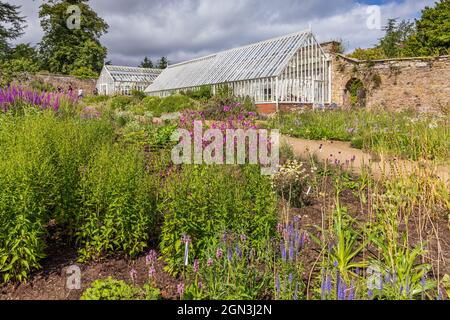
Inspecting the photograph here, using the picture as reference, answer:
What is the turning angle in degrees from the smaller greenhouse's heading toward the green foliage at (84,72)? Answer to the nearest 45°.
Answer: approximately 90° to its right

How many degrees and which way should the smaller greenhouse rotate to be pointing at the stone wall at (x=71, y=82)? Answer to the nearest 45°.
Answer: approximately 45° to its right

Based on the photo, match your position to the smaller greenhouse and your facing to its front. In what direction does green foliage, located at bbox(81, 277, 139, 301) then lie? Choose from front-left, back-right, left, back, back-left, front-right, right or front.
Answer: front-left

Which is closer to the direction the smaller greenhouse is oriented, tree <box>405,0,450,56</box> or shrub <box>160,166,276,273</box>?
the shrub

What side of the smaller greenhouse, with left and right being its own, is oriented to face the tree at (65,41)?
right

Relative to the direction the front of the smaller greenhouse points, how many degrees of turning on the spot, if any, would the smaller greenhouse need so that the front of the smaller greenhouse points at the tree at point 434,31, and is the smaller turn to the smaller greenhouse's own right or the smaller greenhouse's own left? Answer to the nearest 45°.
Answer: approximately 90° to the smaller greenhouse's own left

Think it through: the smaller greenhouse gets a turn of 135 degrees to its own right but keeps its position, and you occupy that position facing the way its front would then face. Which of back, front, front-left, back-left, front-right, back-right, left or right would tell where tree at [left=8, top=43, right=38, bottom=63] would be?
front-left

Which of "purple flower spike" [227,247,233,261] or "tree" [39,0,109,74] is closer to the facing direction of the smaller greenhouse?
the purple flower spike

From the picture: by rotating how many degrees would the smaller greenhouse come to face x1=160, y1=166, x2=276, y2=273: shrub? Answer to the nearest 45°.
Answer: approximately 45° to its left

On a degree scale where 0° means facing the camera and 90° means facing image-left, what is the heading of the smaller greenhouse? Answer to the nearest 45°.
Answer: approximately 45°

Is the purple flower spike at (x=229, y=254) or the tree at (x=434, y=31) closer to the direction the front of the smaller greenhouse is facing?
the purple flower spike

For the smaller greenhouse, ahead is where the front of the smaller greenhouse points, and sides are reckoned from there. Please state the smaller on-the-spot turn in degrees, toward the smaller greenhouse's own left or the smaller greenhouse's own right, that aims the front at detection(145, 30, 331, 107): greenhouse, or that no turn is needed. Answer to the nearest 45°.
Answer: approximately 90° to the smaller greenhouse's own left
